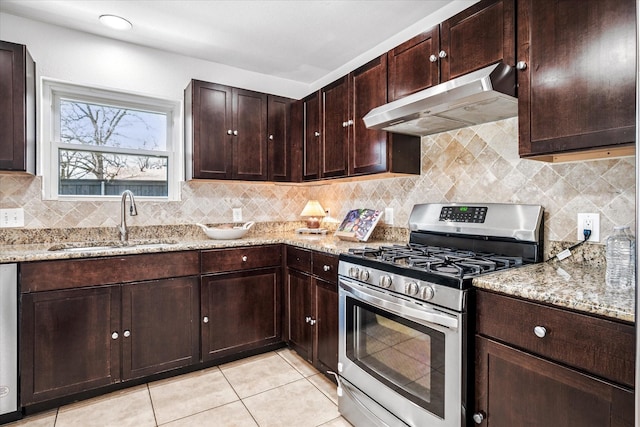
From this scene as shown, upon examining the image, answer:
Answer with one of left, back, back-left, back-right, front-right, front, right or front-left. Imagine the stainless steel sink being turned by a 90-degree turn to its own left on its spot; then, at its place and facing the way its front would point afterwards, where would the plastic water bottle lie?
front-right

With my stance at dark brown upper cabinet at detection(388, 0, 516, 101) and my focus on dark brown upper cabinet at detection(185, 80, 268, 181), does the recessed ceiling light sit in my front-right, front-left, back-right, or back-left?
front-left

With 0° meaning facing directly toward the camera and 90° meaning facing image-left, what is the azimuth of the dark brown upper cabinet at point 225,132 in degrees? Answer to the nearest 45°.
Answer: approximately 0°

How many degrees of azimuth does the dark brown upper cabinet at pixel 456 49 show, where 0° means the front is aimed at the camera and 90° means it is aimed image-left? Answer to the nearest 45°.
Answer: approximately 45°

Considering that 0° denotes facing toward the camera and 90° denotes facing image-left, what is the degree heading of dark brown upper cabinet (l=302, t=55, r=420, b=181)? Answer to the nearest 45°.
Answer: approximately 45°

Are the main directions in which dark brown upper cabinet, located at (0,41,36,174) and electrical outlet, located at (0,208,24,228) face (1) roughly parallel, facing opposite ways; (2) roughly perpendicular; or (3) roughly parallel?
roughly parallel

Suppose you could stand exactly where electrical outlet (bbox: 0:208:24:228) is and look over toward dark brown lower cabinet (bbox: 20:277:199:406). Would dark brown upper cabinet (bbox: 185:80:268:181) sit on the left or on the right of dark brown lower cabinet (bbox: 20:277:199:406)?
left

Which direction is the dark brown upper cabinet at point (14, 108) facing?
toward the camera

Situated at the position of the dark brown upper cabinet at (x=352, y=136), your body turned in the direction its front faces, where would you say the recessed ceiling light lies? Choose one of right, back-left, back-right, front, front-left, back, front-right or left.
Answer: front-right

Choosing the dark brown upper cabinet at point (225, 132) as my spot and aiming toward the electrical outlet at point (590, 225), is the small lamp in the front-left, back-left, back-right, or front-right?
front-left

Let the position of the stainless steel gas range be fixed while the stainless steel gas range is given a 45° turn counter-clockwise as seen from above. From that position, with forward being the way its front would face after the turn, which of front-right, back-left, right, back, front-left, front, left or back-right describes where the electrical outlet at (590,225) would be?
left

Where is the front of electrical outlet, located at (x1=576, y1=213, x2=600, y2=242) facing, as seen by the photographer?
facing the viewer

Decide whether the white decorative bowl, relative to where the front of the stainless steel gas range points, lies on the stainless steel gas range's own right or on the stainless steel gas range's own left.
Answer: on the stainless steel gas range's own right

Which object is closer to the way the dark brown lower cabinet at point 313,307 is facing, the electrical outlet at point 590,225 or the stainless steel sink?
the stainless steel sink

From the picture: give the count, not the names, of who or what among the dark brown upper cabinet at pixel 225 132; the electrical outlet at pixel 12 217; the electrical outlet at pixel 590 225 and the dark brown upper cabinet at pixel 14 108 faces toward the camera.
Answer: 4

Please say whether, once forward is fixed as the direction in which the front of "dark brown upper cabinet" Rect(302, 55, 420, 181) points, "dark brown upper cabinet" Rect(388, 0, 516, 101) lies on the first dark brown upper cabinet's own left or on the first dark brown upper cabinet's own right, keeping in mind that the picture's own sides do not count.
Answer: on the first dark brown upper cabinet's own left

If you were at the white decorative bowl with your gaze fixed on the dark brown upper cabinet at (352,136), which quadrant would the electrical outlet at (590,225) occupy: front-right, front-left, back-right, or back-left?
front-right

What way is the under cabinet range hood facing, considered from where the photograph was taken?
facing the viewer and to the left of the viewer
